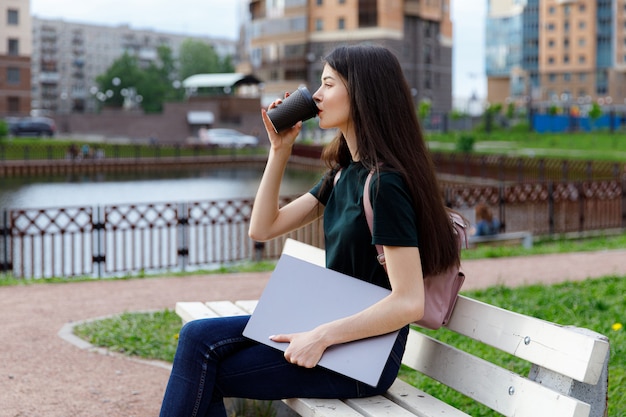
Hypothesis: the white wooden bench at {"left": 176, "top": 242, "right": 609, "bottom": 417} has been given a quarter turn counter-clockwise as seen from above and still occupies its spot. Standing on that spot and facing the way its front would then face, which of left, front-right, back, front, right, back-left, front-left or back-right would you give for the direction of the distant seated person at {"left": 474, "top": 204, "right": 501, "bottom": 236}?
back-left

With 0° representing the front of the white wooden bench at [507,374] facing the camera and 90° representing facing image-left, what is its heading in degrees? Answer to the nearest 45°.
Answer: approximately 45°

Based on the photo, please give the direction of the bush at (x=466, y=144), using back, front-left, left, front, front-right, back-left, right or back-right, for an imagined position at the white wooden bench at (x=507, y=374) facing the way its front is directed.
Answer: back-right

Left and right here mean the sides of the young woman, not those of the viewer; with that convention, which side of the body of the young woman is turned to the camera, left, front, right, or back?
left

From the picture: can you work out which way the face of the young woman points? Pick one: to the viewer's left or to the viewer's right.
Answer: to the viewer's left

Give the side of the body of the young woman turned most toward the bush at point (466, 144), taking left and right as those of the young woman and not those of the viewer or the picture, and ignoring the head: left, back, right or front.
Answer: right
